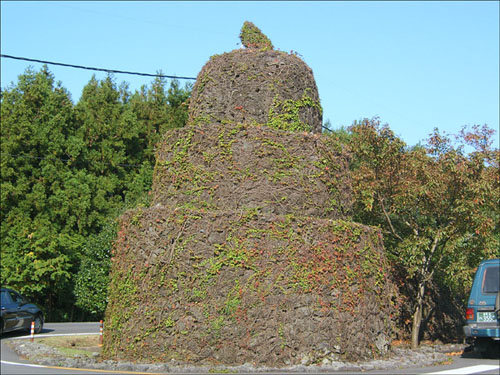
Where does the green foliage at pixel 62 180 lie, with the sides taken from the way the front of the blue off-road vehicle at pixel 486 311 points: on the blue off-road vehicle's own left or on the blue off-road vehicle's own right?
on the blue off-road vehicle's own left

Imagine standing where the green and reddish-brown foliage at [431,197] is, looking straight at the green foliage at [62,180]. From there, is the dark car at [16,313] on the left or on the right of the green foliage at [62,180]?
left

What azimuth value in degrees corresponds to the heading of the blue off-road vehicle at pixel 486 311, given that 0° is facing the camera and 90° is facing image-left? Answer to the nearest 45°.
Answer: approximately 180°

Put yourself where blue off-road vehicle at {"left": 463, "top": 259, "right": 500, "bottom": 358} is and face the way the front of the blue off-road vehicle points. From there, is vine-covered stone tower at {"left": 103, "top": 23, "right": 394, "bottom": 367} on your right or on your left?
on your left

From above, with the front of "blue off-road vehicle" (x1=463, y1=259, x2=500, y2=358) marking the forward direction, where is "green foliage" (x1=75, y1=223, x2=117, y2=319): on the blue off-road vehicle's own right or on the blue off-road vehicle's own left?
on the blue off-road vehicle's own left

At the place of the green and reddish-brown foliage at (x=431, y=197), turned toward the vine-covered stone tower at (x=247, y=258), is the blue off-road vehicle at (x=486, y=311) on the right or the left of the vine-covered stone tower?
left
